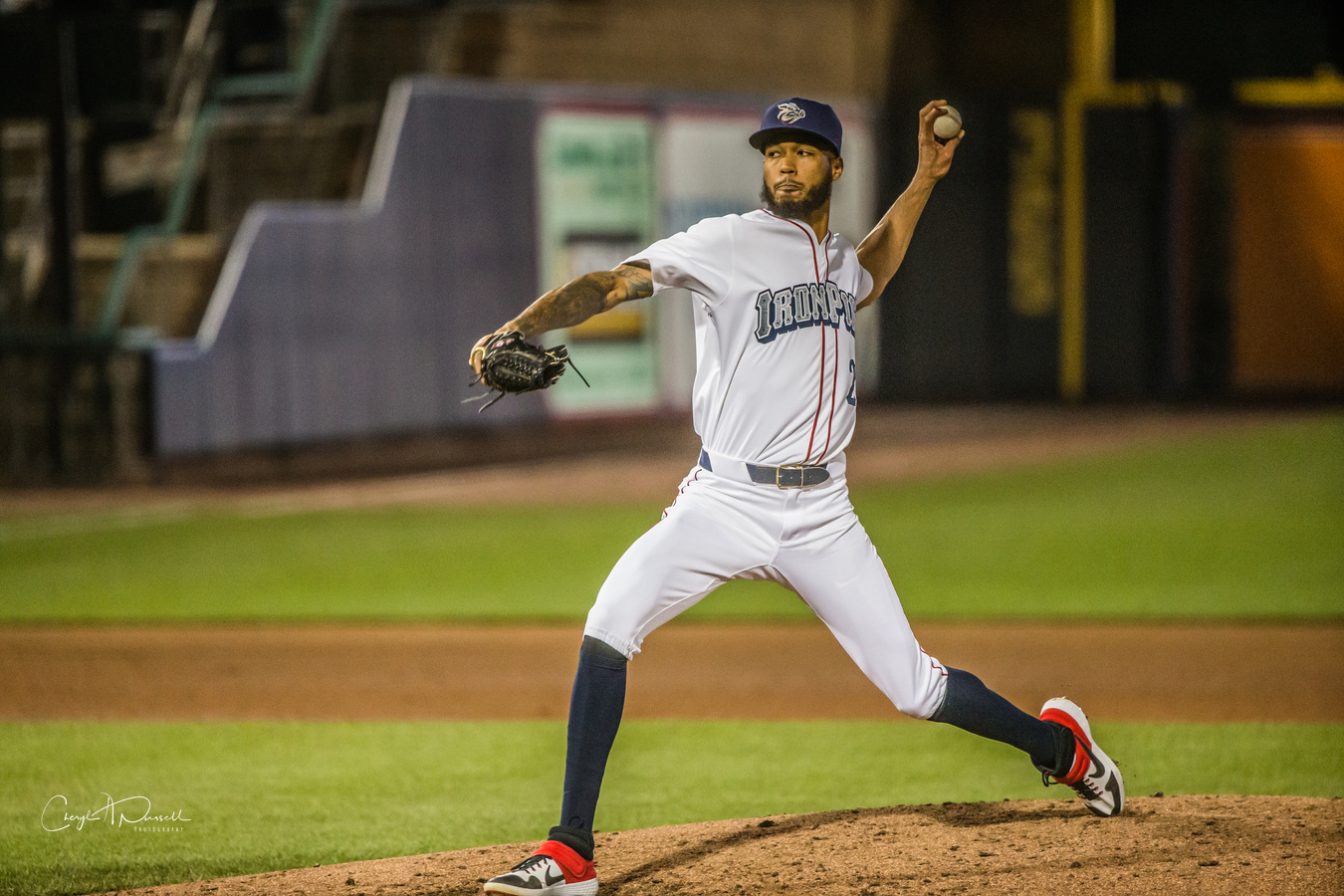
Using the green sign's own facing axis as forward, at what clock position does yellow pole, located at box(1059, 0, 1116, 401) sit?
The yellow pole is roughly at 8 o'clock from the green sign.

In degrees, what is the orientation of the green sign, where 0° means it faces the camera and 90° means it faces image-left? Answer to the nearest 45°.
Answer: approximately 0°

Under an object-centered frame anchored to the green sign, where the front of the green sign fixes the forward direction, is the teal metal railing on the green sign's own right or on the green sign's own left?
on the green sign's own right
